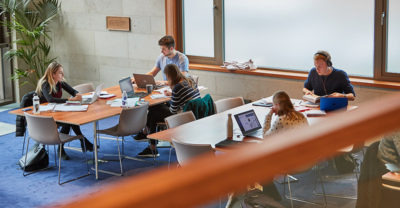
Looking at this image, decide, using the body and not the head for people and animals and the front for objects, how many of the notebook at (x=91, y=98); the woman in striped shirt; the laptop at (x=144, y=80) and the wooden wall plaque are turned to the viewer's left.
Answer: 2

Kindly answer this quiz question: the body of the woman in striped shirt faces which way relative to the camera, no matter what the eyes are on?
to the viewer's left

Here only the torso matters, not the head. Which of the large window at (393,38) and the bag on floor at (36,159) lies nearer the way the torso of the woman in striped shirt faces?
the bag on floor

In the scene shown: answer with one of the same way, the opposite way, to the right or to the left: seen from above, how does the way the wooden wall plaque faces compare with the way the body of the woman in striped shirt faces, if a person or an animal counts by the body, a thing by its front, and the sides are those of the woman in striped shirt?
to the left

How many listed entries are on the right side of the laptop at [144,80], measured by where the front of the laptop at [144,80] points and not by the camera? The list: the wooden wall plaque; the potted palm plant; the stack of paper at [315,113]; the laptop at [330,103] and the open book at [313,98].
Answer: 3

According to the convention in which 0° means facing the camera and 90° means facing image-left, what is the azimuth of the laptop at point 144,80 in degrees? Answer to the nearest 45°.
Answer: approximately 225°

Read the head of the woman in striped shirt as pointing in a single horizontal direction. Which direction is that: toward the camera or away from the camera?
away from the camera

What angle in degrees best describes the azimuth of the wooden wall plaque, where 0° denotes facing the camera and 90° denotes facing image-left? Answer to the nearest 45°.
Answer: approximately 0°

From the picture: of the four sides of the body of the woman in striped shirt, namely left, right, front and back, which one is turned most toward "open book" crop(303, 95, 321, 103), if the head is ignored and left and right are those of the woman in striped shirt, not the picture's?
back

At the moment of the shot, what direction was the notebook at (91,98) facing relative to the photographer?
facing to the left of the viewer
